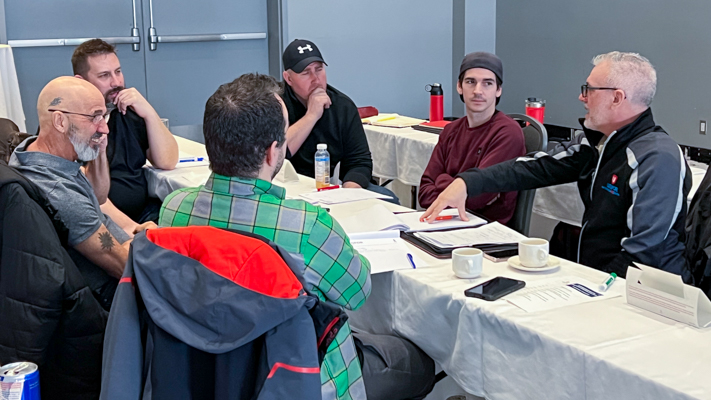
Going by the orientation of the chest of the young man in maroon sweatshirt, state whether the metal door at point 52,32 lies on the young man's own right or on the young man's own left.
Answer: on the young man's own right

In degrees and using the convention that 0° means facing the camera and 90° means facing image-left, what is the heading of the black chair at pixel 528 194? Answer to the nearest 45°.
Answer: approximately 45°

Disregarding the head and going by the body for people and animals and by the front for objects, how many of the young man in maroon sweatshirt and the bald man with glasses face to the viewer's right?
1

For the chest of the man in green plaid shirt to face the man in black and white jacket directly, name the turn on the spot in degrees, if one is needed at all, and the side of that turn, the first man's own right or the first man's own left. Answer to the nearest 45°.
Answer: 0° — they already face them

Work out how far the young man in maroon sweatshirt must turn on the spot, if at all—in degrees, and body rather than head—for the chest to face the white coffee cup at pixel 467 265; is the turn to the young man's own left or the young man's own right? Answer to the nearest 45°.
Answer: approximately 45° to the young man's own left

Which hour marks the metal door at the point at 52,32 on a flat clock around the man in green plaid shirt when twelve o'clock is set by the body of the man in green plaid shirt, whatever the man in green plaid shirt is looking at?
The metal door is roughly at 10 o'clock from the man in green plaid shirt.

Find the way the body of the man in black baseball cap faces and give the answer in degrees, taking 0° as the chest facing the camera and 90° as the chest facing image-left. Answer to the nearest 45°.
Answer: approximately 315°

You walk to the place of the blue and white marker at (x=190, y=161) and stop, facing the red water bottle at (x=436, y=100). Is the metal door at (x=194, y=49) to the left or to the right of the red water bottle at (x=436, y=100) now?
left

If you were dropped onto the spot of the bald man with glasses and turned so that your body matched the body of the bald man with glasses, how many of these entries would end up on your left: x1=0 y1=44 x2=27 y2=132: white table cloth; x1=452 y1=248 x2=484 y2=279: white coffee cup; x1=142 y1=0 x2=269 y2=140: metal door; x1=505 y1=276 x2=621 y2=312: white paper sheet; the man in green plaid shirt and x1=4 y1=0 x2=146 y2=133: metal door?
3

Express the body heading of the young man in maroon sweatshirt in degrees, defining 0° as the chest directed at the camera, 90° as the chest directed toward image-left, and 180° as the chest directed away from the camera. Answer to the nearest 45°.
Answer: approximately 45°

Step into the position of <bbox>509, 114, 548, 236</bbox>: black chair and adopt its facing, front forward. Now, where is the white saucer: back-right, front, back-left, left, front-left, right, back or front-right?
front-left

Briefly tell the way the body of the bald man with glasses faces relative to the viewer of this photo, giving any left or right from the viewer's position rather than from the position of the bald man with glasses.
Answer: facing to the right of the viewer

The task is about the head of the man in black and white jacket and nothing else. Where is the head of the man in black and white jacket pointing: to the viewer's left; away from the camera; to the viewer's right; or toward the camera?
to the viewer's left

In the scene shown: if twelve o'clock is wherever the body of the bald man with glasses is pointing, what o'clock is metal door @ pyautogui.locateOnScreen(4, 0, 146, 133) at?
The metal door is roughly at 9 o'clock from the bald man with glasses.
